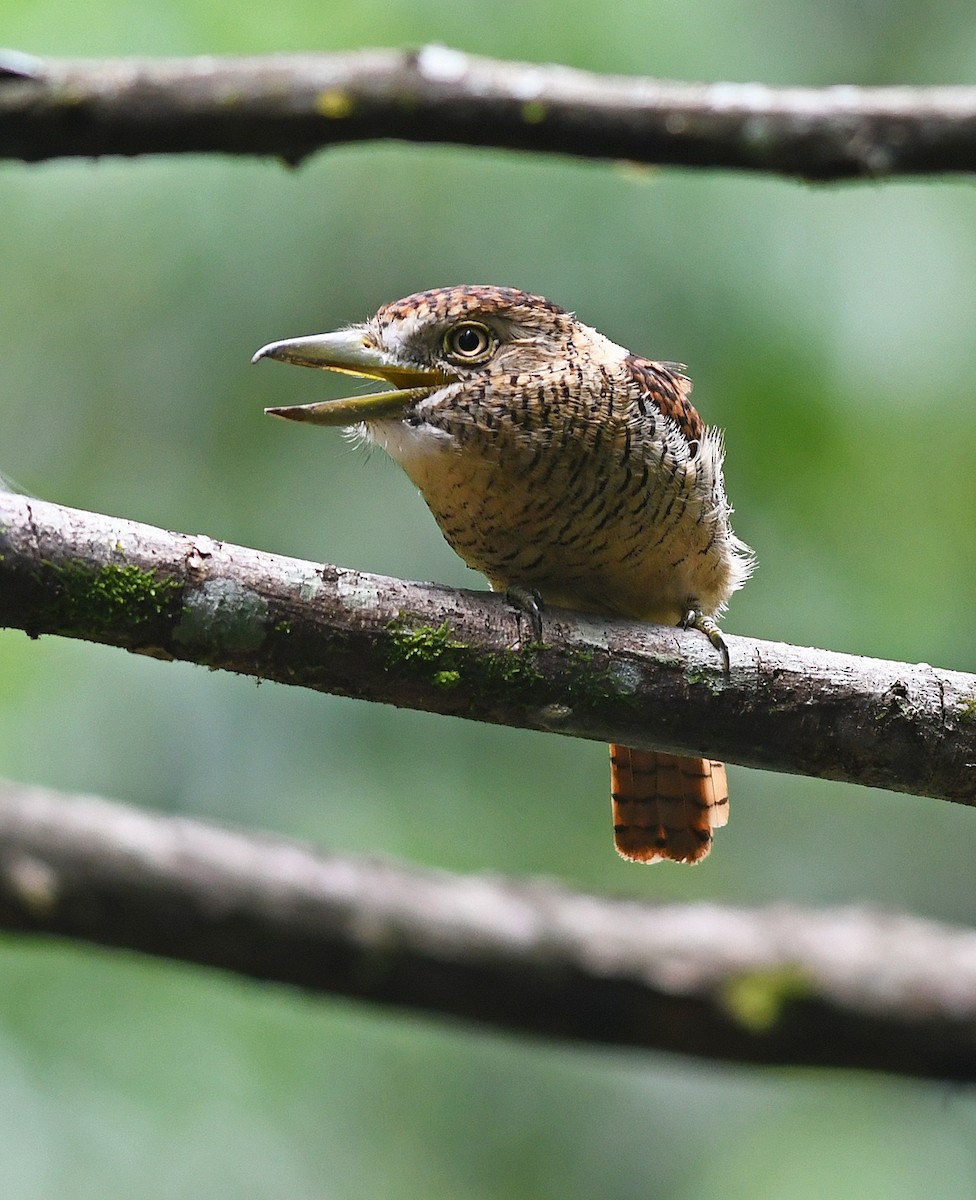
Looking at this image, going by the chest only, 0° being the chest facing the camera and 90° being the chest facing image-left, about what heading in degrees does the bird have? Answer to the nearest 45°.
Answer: approximately 45°
